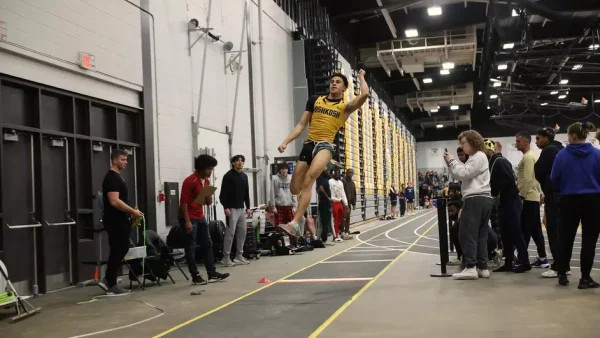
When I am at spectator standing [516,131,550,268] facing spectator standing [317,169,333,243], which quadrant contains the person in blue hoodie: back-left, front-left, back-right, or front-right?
back-left

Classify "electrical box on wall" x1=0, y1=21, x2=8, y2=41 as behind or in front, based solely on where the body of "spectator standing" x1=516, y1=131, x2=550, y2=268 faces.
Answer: in front

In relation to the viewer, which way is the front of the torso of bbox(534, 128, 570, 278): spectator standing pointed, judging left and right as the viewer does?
facing to the left of the viewer

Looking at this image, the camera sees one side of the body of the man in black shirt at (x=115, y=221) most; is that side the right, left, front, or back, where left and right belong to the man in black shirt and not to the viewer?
right

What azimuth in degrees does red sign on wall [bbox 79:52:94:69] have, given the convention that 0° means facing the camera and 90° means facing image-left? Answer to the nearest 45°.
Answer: approximately 315°

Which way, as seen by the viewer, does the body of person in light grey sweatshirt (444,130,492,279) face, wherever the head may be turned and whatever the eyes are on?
to the viewer's left

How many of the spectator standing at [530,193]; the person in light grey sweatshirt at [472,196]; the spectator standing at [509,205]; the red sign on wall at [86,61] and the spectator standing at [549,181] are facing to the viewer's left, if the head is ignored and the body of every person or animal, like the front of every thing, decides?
4

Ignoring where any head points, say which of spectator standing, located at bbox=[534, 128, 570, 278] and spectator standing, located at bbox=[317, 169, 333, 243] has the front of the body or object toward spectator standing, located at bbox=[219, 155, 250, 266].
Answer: spectator standing, located at bbox=[534, 128, 570, 278]

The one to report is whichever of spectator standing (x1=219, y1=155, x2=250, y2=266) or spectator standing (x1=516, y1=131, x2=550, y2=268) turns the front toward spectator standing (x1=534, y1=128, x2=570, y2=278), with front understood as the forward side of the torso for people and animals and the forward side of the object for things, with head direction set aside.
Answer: spectator standing (x1=219, y1=155, x2=250, y2=266)

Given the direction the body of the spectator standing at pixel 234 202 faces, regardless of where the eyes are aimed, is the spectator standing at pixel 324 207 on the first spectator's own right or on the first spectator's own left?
on the first spectator's own left

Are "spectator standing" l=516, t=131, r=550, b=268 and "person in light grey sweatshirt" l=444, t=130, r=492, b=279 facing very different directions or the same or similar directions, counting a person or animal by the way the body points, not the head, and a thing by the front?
same or similar directions

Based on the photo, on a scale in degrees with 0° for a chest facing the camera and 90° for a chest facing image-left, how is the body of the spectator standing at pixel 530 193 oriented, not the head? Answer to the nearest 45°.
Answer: approximately 90°

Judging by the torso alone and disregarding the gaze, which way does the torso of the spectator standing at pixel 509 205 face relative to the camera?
to the viewer's left

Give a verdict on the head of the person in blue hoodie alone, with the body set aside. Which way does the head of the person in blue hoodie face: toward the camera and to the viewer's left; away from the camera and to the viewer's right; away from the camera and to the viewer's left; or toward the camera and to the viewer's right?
away from the camera and to the viewer's left

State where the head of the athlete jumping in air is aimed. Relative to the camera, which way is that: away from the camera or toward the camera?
toward the camera
